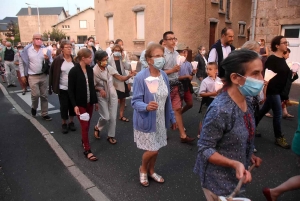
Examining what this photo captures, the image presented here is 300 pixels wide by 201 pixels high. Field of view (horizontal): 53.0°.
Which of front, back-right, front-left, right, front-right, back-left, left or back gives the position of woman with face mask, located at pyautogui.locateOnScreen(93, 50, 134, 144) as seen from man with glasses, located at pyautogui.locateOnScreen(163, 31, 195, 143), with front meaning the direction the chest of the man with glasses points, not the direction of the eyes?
back-right

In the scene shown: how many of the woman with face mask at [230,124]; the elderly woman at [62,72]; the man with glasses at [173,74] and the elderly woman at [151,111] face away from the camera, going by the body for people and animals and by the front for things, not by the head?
0

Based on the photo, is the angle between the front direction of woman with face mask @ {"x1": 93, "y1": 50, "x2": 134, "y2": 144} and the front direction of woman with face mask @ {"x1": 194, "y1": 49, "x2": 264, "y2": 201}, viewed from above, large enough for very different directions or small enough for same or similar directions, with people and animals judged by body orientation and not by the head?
same or similar directions

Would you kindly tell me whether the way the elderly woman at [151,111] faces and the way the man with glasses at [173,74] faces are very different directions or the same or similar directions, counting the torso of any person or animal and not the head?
same or similar directions

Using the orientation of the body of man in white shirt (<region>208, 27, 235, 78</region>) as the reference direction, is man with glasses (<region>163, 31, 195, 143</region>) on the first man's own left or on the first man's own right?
on the first man's own right

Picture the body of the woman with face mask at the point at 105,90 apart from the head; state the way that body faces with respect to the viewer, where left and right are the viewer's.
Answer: facing the viewer and to the right of the viewer

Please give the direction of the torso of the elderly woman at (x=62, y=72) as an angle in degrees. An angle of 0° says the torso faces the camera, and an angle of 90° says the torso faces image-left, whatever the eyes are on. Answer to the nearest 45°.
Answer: approximately 315°

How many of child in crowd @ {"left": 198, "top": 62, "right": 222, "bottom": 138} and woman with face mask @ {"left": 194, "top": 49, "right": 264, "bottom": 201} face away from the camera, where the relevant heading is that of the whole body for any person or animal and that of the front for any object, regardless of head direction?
0

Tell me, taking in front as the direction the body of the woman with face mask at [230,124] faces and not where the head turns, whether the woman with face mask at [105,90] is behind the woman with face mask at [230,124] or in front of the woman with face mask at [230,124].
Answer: behind

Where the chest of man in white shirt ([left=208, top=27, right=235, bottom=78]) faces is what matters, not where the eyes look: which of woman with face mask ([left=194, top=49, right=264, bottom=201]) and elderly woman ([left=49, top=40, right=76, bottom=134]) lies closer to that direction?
the woman with face mask

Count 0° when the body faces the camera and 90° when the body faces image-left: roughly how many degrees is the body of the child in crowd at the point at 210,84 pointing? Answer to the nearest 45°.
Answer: approximately 315°

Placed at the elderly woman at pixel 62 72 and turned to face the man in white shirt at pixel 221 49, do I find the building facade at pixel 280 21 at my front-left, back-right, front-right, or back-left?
front-left

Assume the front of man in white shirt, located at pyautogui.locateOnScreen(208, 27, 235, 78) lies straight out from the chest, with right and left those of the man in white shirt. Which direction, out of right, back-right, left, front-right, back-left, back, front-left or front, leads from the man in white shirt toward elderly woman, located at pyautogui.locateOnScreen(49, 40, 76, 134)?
back-right

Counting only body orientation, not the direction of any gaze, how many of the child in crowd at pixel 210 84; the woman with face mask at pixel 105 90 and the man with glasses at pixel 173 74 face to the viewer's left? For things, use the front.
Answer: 0
